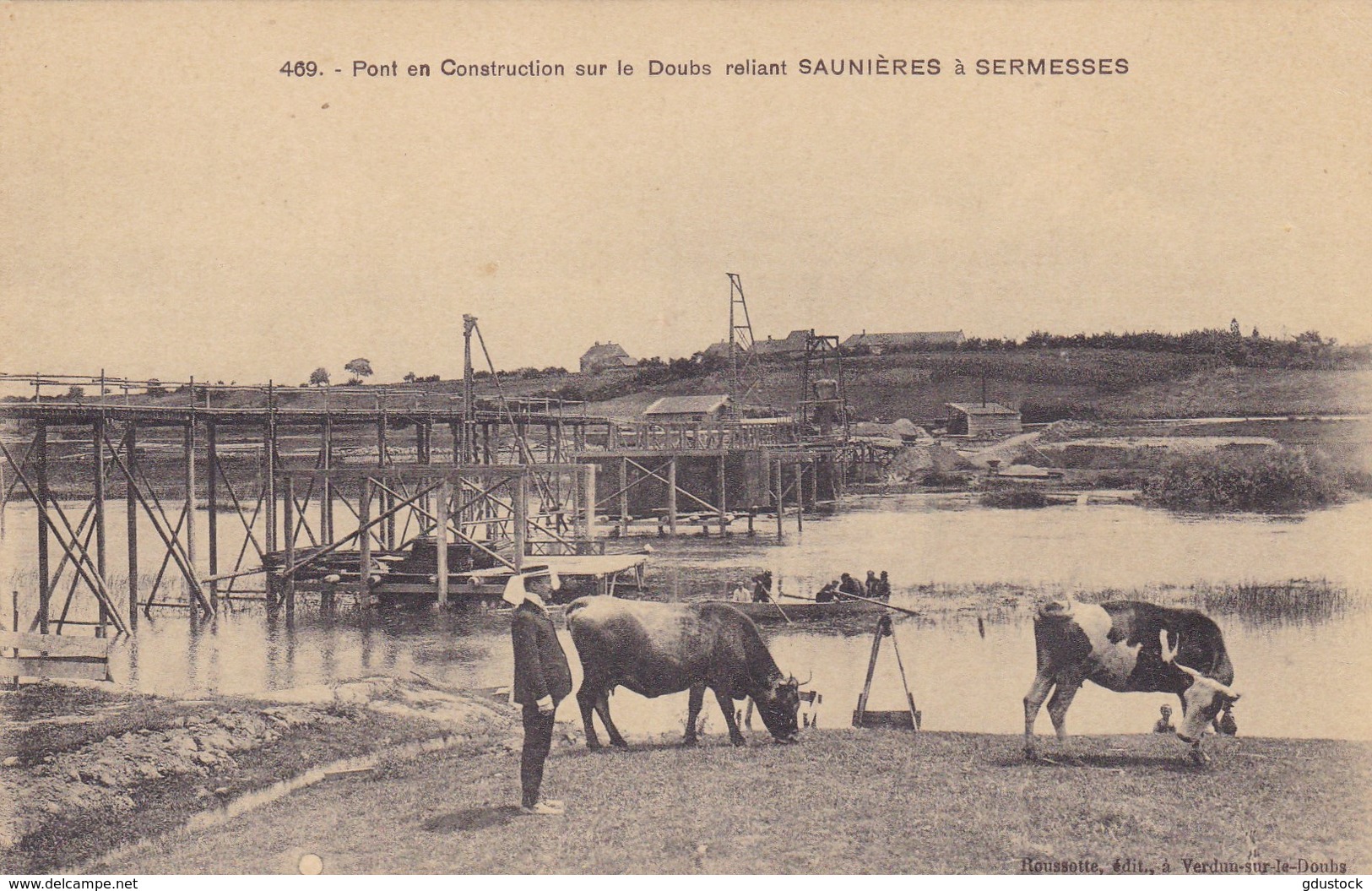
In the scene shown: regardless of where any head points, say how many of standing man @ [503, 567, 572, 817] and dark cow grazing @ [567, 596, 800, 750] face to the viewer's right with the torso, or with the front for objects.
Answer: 2

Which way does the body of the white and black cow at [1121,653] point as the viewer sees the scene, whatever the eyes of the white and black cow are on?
to the viewer's right

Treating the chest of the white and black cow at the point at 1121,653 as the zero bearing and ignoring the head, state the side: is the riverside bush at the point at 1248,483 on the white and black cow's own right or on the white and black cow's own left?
on the white and black cow's own left

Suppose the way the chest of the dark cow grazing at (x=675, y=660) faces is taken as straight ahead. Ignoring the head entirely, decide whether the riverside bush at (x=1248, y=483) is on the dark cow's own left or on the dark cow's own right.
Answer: on the dark cow's own left

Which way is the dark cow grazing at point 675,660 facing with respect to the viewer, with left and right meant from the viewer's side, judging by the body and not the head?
facing to the right of the viewer

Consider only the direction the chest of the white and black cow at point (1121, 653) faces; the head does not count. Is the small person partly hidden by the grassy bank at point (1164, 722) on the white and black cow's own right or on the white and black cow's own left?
on the white and black cow's own left

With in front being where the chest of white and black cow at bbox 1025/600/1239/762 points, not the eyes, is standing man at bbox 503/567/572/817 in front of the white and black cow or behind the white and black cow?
behind

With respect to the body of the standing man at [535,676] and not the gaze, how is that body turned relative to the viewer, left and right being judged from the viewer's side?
facing to the right of the viewer
